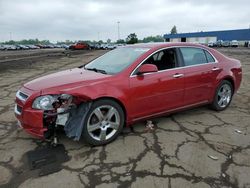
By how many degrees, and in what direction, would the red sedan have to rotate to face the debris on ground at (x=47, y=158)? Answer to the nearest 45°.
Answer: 0° — it already faces it

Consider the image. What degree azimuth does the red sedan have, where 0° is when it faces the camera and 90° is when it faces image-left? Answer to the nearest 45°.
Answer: approximately 45°
